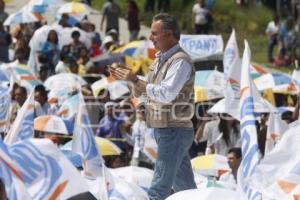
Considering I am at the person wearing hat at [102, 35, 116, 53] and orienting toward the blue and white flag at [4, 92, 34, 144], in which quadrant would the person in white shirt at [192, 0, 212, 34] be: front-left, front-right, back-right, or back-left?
back-left

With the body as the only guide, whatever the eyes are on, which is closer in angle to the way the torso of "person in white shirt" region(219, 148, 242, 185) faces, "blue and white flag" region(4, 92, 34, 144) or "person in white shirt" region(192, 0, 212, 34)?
the blue and white flag

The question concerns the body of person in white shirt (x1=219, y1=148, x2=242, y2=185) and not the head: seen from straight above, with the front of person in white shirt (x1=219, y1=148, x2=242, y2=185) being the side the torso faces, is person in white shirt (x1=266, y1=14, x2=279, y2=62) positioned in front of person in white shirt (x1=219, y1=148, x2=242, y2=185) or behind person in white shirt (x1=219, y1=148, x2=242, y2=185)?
behind

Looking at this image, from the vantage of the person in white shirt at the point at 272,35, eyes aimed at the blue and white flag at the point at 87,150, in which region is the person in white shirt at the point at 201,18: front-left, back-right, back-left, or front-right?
front-right

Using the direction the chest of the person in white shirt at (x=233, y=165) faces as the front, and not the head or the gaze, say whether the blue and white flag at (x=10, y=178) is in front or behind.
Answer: in front

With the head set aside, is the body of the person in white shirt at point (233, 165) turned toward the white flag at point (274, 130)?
no

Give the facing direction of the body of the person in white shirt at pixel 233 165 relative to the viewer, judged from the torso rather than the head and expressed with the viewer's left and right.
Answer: facing the viewer and to the left of the viewer

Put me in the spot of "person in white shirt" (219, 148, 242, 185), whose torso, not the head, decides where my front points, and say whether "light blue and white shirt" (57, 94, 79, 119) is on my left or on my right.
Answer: on my right

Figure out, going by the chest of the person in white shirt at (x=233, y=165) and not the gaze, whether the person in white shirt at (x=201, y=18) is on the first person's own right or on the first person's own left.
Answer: on the first person's own right
